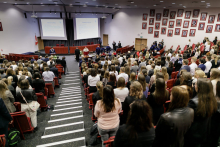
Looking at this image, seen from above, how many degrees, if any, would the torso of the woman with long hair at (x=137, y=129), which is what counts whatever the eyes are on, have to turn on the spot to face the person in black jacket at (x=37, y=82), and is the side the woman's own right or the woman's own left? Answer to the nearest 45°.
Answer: approximately 45° to the woman's own left

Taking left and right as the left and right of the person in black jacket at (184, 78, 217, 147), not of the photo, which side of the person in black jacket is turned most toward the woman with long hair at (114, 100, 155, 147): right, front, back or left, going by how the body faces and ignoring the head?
left

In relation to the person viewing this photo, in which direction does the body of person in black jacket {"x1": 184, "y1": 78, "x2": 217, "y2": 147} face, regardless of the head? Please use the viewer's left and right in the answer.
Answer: facing away from the viewer and to the left of the viewer

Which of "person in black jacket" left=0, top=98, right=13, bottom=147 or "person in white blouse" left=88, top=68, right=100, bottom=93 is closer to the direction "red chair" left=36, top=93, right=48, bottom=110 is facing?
the person in white blouse

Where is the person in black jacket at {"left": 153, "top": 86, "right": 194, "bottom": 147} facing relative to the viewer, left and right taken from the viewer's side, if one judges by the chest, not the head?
facing away from the viewer and to the left of the viewer

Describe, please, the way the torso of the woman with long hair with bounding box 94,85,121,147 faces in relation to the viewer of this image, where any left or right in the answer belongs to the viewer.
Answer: facing away from the viewer

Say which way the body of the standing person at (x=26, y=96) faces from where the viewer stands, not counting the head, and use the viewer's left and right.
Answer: facing away from the viewer and to the right of the viewer

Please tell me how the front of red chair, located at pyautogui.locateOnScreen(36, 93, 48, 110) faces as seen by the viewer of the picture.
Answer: facing away from the viewer and to the right of the viewer

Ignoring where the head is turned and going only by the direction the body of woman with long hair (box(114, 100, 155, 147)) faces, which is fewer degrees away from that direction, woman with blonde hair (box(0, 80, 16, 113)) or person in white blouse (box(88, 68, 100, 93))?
the person in white blouse

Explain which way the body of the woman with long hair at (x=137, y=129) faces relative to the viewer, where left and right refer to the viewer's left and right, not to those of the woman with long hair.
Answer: facing away from the viewer

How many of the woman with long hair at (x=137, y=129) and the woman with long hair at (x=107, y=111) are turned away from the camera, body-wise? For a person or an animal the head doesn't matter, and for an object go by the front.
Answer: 2

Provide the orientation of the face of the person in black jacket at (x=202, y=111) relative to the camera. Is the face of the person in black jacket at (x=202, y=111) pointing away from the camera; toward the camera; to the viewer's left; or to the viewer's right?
away from the camera

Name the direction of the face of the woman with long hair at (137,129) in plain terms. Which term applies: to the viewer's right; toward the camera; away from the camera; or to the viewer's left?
away from the camera

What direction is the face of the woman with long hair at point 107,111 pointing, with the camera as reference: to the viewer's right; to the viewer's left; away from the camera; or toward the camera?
away from the camera
